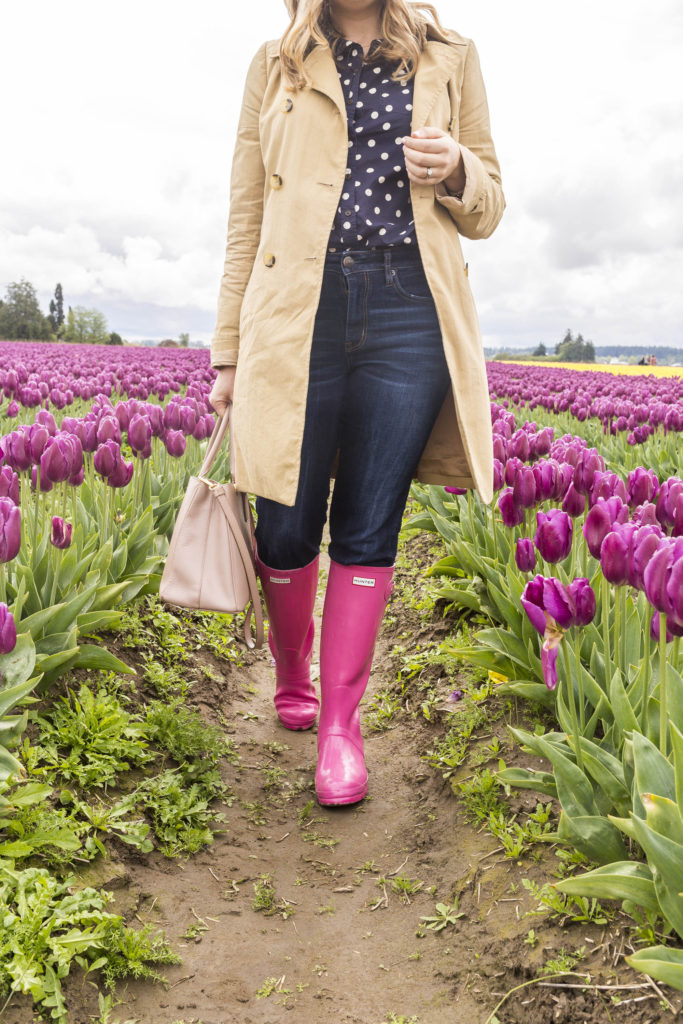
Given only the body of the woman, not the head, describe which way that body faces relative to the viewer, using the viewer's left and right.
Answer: facing the viewer

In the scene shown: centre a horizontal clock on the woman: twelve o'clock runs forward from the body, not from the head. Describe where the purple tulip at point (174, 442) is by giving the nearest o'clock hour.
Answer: The purple tulip is roughly at 5 o'clock from the woman.

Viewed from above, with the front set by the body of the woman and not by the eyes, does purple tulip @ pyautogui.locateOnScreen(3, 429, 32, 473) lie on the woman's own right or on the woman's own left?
on the woman's own right

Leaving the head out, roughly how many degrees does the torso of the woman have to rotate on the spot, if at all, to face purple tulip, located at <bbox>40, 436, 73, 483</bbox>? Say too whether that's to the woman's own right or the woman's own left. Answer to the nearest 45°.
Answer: approximately 90° to the woman's own right

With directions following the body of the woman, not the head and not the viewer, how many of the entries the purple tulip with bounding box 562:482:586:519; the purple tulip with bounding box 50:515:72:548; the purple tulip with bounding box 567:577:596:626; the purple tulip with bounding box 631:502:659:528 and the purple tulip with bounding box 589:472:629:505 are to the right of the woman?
1

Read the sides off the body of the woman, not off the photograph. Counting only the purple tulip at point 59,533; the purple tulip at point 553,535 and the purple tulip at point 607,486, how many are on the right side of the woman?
1

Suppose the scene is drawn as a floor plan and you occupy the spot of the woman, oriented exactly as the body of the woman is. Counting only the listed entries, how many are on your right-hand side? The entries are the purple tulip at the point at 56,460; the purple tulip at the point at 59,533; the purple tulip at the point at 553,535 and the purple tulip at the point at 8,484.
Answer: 3

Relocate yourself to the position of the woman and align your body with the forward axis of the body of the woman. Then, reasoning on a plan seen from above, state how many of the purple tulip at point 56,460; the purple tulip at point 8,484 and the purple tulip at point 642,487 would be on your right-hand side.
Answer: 2

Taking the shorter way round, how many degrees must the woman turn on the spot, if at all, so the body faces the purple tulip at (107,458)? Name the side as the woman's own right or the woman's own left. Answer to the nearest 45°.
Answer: approximately 135° to the woman's own right

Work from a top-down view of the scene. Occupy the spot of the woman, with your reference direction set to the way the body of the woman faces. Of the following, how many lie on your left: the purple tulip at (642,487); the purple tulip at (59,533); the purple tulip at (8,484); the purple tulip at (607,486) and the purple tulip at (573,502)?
3

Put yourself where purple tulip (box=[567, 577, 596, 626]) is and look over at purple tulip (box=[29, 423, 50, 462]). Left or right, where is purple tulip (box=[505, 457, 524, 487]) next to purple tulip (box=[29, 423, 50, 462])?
right
